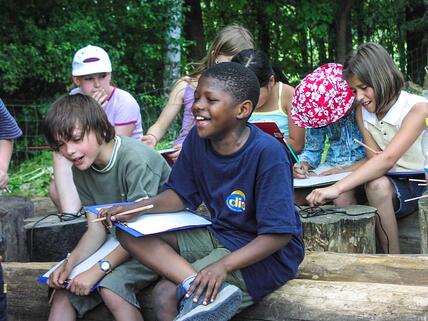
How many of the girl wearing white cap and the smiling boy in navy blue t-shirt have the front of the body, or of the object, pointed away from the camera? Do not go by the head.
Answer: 0

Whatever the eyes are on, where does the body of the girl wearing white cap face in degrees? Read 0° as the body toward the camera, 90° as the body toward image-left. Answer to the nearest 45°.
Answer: approximately 45°

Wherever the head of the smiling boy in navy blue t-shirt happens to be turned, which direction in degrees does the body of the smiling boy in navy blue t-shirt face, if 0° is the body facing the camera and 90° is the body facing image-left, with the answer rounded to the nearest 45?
approximately 45°

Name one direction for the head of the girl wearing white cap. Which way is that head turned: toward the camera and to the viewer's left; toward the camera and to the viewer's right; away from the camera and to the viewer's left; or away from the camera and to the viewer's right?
toward the camera and to the viewer's right

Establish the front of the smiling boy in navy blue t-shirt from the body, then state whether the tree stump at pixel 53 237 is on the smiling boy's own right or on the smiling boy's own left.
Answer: on the smiling boy's own right

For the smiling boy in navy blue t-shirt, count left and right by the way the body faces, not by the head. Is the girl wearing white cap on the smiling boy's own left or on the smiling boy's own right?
on the smiling boy's own right

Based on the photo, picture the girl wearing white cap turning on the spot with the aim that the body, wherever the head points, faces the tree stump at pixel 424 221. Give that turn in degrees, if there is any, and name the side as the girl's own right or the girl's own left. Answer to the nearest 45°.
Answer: approximately 90° to the girl's own left
